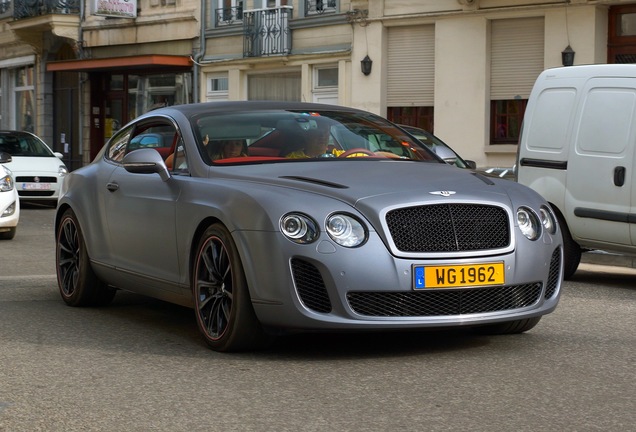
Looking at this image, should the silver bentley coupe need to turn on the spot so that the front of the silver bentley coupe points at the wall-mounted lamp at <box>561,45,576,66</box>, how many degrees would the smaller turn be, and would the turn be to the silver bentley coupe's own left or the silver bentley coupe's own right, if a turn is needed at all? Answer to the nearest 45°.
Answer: approximately 135° to the silver bentley coupe's own left

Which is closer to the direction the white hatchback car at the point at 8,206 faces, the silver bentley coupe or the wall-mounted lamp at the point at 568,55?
the silver bentley coupe

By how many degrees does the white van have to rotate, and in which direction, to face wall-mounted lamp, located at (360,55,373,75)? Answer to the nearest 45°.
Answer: approximately 135° to its left

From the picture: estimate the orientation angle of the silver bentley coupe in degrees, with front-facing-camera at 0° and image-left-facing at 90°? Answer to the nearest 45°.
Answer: approximately 315°

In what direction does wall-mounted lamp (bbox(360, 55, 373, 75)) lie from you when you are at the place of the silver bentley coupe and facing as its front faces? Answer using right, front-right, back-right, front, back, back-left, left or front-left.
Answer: back-left

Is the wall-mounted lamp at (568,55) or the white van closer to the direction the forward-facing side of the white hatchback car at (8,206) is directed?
the white van

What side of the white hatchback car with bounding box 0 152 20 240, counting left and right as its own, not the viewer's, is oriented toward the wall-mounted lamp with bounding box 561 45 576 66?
left

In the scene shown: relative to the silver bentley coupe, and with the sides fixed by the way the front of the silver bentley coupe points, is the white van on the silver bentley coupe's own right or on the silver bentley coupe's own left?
on the silver bentley coupe's own left

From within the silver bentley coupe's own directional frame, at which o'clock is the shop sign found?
The shop sign is roughly at 7 o'clock from the silver bentley coupe.
